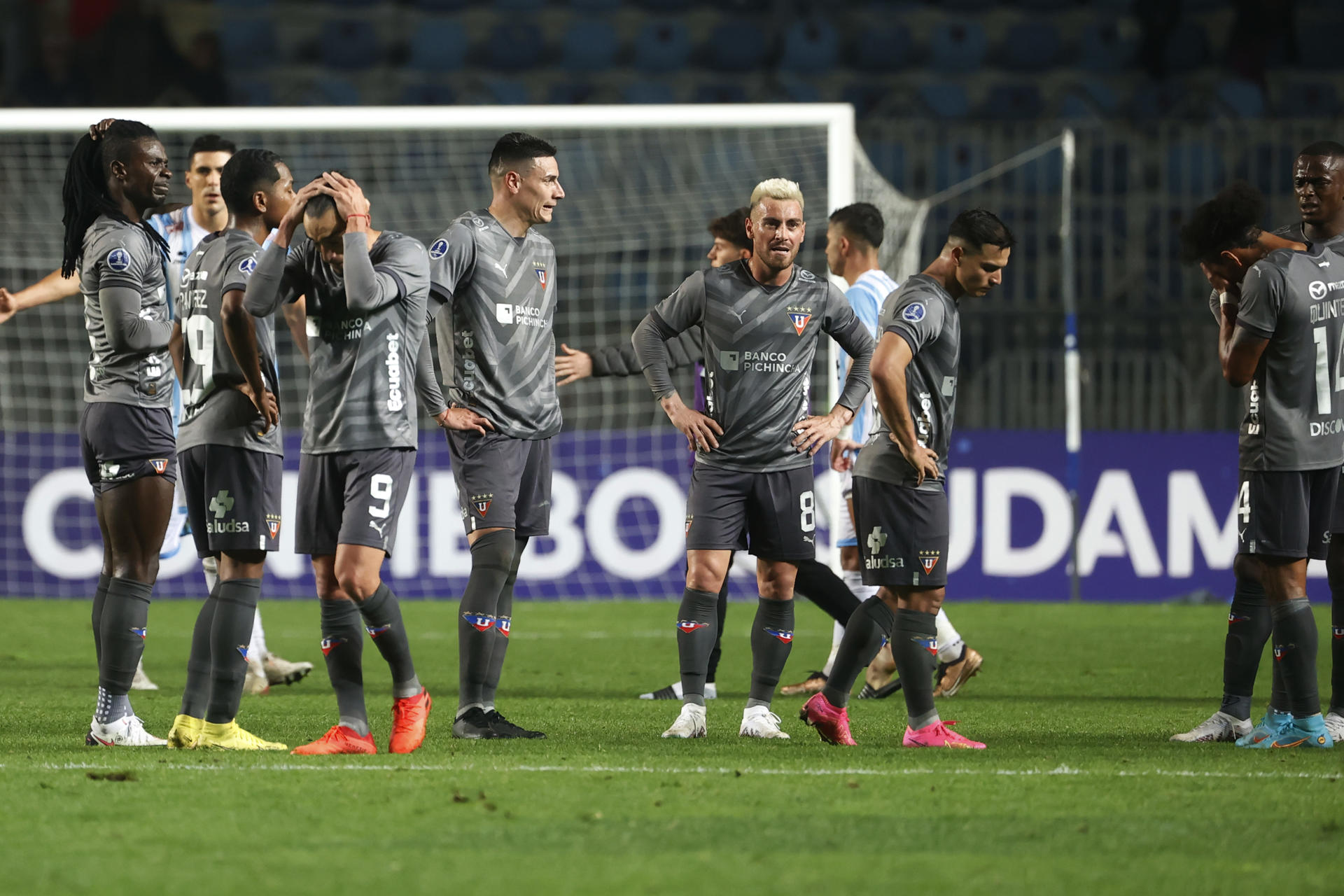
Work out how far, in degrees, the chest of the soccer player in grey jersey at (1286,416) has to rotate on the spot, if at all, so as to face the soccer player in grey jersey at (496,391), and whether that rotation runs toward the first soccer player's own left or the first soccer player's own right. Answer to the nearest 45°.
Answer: approximately 45° to the first soccer player's own left

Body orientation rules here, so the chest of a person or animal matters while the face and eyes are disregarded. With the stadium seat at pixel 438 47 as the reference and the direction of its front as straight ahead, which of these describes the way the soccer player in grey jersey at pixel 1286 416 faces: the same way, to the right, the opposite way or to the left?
the opposite way

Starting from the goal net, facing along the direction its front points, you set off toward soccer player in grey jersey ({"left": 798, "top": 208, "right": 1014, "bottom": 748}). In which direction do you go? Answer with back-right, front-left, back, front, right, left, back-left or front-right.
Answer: front

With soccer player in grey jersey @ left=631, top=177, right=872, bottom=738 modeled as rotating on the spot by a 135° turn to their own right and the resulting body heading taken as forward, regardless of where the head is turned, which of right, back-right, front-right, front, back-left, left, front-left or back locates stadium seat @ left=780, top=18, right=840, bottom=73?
front-right

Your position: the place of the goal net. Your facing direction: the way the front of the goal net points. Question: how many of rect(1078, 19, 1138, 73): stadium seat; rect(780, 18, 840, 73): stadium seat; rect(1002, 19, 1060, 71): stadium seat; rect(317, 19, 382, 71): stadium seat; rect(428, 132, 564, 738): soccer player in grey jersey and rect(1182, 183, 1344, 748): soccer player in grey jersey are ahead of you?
2

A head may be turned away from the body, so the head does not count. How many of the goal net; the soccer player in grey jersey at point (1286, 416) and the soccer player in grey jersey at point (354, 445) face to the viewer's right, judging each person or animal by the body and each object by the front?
0

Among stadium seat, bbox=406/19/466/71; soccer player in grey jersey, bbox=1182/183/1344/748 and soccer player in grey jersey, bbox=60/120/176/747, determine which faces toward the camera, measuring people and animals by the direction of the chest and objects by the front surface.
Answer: the stadium seat

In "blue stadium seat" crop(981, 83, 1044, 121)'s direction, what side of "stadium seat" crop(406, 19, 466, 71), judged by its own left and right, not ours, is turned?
left

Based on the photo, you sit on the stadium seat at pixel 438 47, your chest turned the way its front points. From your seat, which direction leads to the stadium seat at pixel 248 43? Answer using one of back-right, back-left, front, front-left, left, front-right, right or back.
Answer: right

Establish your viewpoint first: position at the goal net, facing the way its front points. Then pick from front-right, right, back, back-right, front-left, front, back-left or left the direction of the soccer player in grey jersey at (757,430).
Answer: front

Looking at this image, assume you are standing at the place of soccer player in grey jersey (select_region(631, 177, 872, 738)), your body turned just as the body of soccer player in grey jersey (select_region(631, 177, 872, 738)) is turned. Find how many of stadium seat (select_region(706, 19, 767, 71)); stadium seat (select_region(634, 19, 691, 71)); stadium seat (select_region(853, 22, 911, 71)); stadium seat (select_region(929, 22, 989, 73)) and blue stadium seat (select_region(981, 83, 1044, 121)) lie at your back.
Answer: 5

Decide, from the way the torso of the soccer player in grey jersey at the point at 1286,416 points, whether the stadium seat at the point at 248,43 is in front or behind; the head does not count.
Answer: in front

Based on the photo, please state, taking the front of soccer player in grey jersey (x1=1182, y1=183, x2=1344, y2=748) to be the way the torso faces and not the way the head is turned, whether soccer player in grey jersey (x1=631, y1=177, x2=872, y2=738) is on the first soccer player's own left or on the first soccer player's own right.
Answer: on the first soccer player's own left

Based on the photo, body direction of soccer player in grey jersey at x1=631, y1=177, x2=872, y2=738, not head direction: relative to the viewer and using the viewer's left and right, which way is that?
facing the viewer

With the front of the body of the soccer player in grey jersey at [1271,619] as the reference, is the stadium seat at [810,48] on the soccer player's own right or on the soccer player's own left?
on the soccer player's own right

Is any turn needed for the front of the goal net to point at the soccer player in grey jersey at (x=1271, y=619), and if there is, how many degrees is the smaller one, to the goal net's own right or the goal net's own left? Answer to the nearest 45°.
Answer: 0° — it already faces them

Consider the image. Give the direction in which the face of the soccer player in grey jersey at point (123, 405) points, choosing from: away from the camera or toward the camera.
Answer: toward the camera

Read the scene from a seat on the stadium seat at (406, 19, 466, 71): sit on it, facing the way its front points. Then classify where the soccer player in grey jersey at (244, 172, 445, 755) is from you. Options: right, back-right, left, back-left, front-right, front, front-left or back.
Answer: front
